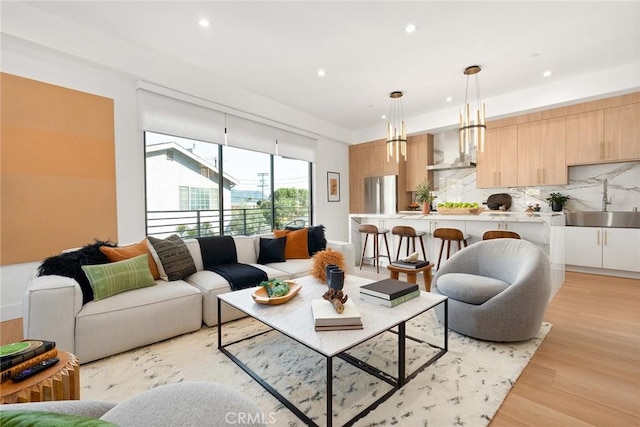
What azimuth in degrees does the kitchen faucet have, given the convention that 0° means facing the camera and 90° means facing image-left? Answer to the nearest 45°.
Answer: approximately 0°

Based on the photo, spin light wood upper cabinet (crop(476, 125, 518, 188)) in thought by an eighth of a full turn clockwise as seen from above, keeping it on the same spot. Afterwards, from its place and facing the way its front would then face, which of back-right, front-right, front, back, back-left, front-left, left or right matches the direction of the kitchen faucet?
back-left

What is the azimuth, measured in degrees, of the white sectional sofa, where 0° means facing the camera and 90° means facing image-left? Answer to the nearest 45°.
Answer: approximately 315°

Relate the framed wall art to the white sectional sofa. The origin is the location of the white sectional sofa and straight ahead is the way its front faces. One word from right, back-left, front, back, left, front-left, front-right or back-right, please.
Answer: left

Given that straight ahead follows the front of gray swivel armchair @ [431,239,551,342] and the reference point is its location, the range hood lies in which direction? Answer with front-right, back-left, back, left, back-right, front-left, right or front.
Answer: back-right

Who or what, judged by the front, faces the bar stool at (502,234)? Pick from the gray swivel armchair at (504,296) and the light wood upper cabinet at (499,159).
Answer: the light wood upper cabinet

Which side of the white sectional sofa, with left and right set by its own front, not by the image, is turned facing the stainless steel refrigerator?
left

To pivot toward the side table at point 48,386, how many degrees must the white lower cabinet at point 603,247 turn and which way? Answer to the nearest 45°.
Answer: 0° — it already faces it

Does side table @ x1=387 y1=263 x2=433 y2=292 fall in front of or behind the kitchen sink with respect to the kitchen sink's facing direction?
in front

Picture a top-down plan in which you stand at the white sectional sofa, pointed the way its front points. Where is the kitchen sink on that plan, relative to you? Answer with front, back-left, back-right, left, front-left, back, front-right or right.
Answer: front-left

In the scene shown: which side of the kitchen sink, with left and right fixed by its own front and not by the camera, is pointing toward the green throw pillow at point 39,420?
front

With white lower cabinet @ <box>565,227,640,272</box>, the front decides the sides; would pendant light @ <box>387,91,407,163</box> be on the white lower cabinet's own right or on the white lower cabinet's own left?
on the white lower cabinet's own right
